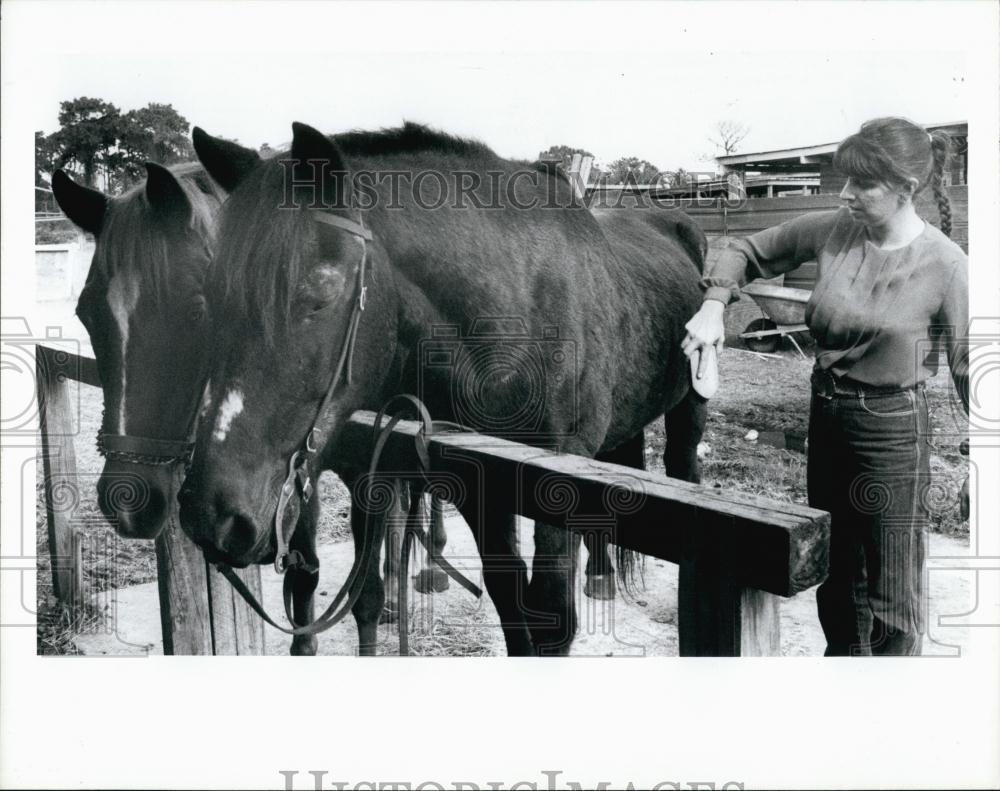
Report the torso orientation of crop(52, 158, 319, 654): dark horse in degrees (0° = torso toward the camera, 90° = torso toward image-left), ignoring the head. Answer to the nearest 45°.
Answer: approximately 45°

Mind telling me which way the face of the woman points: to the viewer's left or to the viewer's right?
to the viewer's left

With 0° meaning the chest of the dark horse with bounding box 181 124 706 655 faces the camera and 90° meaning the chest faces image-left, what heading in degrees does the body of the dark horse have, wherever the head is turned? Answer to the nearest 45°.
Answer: approximately 45°

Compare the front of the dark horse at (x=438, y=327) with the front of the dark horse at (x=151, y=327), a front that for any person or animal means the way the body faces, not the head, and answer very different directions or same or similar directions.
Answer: same or similar directions

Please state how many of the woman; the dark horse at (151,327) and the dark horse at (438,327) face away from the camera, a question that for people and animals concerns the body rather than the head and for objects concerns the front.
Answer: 0

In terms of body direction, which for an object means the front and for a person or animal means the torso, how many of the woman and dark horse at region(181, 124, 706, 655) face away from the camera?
0
